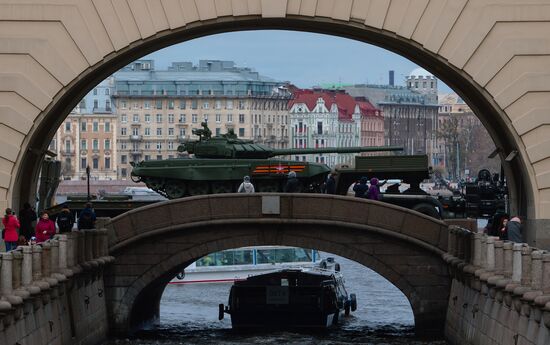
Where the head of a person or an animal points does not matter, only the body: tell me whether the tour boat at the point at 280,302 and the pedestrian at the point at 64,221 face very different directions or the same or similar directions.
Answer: same or similar directions

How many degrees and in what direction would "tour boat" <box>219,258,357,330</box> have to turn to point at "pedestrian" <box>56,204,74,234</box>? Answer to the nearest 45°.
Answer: approximately 135° to its left

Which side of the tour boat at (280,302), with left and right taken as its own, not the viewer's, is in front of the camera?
back

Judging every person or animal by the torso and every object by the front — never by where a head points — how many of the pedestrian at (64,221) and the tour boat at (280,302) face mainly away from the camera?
2

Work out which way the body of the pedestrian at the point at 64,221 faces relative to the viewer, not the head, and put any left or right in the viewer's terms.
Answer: facing away from the viewer
